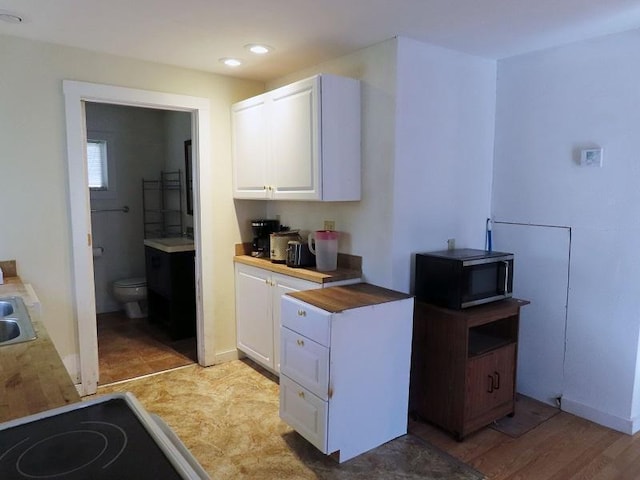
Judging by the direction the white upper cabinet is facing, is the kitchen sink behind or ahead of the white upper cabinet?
ahead

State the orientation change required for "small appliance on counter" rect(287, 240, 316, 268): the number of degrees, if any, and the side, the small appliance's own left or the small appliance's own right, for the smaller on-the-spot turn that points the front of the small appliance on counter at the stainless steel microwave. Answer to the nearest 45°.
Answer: approximately 90° to the small appliance's own left

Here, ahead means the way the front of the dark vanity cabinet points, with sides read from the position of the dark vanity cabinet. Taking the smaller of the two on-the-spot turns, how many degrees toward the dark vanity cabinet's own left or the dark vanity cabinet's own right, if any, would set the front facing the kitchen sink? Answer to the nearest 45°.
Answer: approximately 45° to the dark vanity cabinet's own left

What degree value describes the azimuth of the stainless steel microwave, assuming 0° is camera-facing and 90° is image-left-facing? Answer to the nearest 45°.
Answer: approximately 315°

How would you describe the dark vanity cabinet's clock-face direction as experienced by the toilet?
The dark vanity cabinet is roughly at 8 o'clock from the toilet.

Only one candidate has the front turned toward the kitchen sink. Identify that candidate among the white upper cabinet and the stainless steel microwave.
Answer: the white upper cabinet

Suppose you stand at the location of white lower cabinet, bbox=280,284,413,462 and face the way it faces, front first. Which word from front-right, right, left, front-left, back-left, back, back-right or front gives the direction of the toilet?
right
